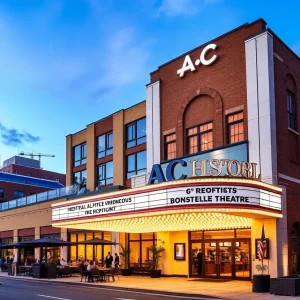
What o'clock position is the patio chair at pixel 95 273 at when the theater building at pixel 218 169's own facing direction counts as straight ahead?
The patio chair is roughly at 2 o'clock from the theater building.

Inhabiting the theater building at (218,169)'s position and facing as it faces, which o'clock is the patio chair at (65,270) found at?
The patio chair is roughly at 3 o'clock from the theater building.

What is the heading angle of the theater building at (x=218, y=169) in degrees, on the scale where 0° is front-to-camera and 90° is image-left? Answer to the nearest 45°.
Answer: approximately 45°
